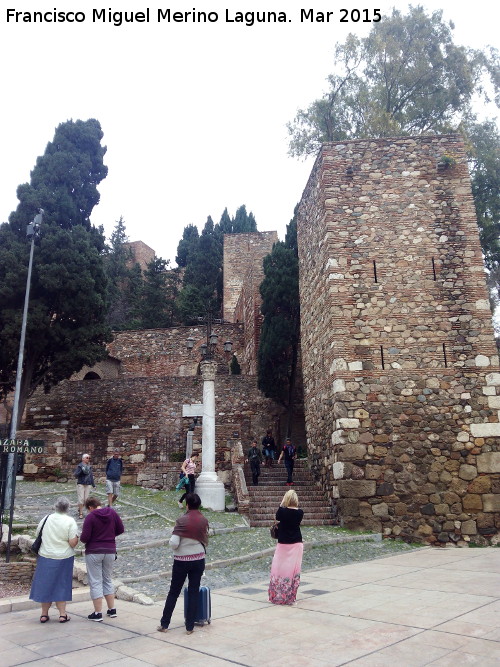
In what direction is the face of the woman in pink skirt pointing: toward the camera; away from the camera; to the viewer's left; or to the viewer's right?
away from the camera

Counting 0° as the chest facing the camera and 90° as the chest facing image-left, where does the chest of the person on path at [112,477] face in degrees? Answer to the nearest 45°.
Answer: approximately 0°

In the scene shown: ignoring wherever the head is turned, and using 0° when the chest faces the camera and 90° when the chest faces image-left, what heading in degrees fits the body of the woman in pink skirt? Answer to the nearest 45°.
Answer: approximately 180°

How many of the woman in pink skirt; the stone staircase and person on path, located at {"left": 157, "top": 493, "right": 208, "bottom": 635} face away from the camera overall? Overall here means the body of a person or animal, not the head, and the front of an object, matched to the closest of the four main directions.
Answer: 2

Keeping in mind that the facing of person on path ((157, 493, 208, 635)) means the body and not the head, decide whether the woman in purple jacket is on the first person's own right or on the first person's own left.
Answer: on the first person's own left

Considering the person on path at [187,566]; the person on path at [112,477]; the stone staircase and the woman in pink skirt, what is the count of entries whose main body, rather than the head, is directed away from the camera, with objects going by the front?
2

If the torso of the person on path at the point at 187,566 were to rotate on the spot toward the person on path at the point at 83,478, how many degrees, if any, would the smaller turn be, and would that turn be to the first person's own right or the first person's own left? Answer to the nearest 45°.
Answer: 0° — they already face them

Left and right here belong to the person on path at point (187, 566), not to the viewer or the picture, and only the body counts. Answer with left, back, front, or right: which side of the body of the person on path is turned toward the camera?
back

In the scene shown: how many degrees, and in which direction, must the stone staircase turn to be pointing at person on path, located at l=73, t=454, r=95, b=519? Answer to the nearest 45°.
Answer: approximately 90° to its right

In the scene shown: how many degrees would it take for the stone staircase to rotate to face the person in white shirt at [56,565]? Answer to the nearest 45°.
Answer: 0° — it already faces them
